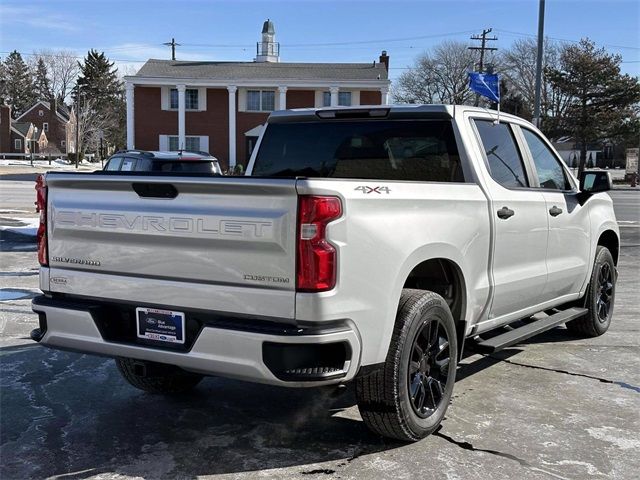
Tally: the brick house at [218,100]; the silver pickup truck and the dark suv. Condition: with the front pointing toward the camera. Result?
1

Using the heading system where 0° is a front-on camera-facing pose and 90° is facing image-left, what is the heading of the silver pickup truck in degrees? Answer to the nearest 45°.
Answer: approximately 225°

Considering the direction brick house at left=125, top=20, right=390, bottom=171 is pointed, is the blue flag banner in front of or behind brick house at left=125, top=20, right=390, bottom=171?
in front

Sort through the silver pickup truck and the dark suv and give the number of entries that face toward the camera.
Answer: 0

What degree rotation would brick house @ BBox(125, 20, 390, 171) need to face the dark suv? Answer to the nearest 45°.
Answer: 0° — it already faces it

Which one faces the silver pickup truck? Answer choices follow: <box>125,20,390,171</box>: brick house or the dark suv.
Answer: the brick house

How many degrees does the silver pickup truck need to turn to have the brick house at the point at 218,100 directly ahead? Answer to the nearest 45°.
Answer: approximately 45° to its left

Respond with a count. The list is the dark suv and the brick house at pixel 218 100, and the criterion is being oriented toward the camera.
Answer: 1

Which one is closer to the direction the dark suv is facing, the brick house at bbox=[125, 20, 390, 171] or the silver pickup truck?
the brick house

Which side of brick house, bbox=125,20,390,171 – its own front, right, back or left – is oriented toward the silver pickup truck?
front

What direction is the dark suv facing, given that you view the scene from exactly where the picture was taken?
facing away from the viewer and to the left of the viewer

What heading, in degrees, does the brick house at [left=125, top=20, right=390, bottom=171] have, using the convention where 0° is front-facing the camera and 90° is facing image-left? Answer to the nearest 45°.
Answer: approximately 0°

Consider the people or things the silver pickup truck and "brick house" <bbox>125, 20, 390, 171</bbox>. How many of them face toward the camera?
1

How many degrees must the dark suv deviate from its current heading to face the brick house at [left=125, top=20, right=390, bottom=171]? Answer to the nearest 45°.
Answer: approximately 45° to its right
